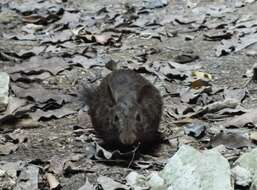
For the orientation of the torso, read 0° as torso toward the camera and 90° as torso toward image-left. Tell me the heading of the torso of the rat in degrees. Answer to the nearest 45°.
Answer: approximately 0°

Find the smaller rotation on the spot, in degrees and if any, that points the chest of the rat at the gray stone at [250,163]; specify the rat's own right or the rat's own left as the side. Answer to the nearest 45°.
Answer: approximately 45° to the rat's own left

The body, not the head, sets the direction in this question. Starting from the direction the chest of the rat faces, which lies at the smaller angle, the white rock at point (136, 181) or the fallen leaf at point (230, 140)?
the white rock

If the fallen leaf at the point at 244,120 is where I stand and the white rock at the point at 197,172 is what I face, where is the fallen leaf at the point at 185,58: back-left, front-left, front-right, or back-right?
back-right

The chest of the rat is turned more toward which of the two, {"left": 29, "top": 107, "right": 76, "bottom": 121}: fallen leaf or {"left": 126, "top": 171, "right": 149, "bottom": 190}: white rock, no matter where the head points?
the white rock

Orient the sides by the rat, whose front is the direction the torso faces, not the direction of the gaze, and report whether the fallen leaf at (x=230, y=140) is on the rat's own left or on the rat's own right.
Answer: on the rat's own left

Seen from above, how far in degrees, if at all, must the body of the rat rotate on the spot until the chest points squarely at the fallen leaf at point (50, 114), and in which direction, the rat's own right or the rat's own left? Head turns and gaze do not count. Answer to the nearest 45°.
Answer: approximately 135° to the rat's own right

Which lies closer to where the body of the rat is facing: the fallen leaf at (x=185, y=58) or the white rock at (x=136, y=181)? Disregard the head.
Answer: the white rock

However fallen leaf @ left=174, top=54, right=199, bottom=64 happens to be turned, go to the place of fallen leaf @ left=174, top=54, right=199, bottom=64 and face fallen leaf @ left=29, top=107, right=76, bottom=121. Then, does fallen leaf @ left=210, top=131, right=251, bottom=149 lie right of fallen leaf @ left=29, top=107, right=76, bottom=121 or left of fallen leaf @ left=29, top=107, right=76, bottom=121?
left
